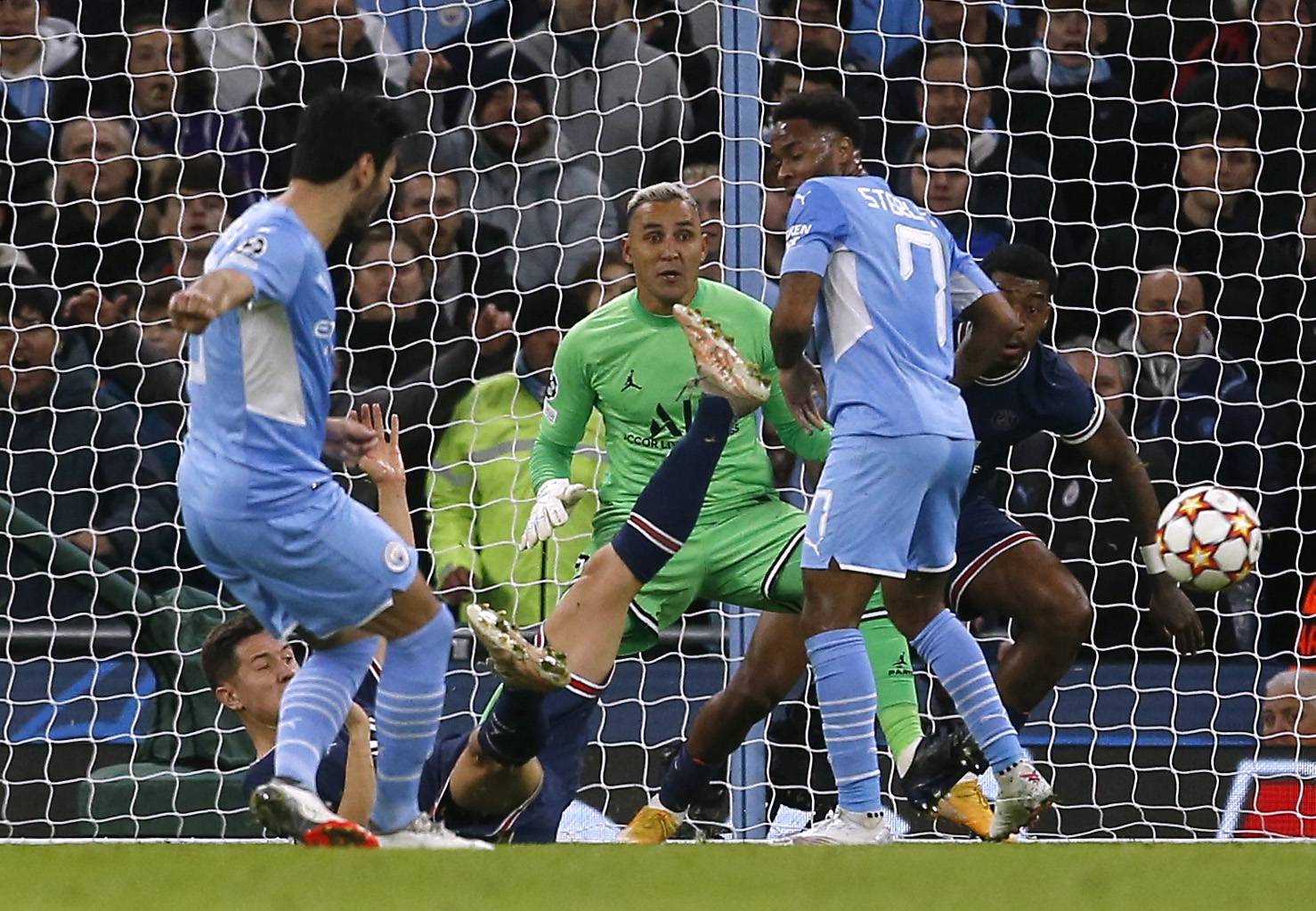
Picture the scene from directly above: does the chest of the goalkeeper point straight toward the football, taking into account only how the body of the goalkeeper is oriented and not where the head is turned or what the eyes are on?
no

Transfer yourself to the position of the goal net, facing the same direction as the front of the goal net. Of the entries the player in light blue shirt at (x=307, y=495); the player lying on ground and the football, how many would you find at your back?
0

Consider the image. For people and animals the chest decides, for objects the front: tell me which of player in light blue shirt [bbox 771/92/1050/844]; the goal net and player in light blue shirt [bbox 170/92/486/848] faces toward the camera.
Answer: the goal net

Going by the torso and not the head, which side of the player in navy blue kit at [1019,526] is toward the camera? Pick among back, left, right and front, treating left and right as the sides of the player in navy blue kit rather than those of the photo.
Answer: front

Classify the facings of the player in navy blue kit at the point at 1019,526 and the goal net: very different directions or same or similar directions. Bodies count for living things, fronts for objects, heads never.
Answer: same or similar directions

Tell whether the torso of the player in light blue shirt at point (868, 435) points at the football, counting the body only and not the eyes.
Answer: no

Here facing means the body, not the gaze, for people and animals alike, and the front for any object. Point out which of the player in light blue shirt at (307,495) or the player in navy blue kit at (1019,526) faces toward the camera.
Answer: the player in navy blue kit

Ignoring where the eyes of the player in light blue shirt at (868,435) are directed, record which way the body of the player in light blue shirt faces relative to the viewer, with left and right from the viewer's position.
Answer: facing away from the viewer and to the left of the viewer

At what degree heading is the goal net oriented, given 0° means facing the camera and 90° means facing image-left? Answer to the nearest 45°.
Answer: approximately 0°

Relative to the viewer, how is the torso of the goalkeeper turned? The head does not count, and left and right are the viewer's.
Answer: facing the viewer

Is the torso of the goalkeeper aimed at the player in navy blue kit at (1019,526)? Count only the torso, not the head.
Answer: no

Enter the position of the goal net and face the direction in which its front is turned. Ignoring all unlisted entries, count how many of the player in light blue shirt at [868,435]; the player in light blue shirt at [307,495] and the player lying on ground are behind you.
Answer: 0

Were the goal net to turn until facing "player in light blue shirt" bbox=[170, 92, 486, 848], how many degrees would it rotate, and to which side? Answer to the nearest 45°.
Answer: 0° — it already faces them

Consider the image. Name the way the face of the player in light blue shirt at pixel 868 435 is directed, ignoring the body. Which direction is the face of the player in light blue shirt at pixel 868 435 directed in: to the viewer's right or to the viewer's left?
to the viewer's left
